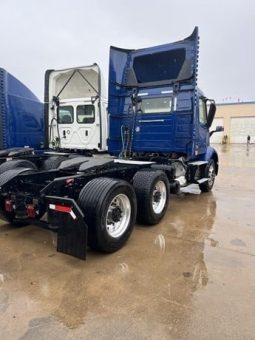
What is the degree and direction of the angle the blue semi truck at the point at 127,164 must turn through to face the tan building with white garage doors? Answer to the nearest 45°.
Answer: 0° — it already faces it

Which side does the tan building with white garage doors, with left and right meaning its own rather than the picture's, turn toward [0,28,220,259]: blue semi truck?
front

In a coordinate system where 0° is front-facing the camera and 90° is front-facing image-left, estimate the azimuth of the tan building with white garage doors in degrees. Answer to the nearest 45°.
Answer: approximately 0°

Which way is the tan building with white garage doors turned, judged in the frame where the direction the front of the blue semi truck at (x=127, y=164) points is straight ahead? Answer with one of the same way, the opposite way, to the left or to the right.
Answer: the opposite way

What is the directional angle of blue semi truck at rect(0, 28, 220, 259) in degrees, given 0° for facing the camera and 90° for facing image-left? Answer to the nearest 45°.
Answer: approximately 225°

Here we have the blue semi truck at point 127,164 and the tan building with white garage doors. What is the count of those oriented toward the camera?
1
